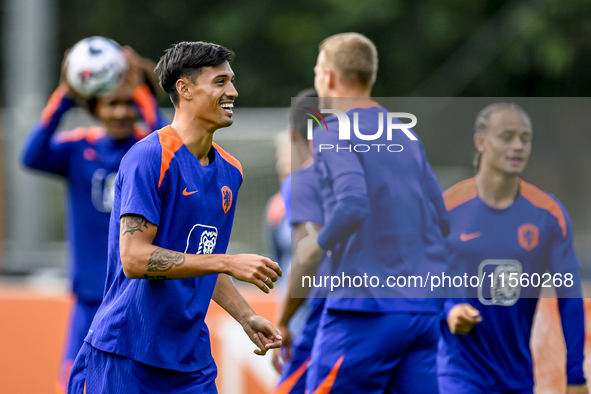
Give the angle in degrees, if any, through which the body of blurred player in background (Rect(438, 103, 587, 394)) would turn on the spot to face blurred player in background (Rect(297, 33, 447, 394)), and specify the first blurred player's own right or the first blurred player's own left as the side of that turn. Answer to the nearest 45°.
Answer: approximately 45° to the first blurred player's own right

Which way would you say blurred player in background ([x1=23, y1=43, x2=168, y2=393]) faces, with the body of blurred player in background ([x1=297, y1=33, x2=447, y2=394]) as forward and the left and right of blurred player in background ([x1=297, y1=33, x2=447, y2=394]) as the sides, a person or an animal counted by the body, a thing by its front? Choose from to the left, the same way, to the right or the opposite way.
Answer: the opposite way

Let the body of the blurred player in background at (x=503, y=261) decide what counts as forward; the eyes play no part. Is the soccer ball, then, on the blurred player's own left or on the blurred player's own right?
on the blurred player's own right

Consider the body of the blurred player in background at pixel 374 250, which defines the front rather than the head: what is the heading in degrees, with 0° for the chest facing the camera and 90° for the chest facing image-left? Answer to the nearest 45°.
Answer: approximately 135°

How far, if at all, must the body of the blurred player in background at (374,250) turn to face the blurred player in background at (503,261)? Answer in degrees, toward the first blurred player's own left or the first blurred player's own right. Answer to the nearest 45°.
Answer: approximately 135° to the first blurred player's own right

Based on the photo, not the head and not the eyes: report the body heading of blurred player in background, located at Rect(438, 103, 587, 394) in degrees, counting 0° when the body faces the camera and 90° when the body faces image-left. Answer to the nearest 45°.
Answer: approximately 0°

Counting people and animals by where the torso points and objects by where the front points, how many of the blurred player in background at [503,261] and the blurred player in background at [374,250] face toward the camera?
1

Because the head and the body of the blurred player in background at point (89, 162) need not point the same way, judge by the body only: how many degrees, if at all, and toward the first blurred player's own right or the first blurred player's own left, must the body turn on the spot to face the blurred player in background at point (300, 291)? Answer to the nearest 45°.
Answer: approximately 45° to the first blurred player's own left

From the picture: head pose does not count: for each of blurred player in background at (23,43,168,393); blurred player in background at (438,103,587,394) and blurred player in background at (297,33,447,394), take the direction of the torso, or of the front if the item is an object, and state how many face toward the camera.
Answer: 2

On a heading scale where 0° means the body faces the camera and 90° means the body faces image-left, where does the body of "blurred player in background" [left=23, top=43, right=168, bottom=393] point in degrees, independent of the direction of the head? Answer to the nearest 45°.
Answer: approximately 0°
